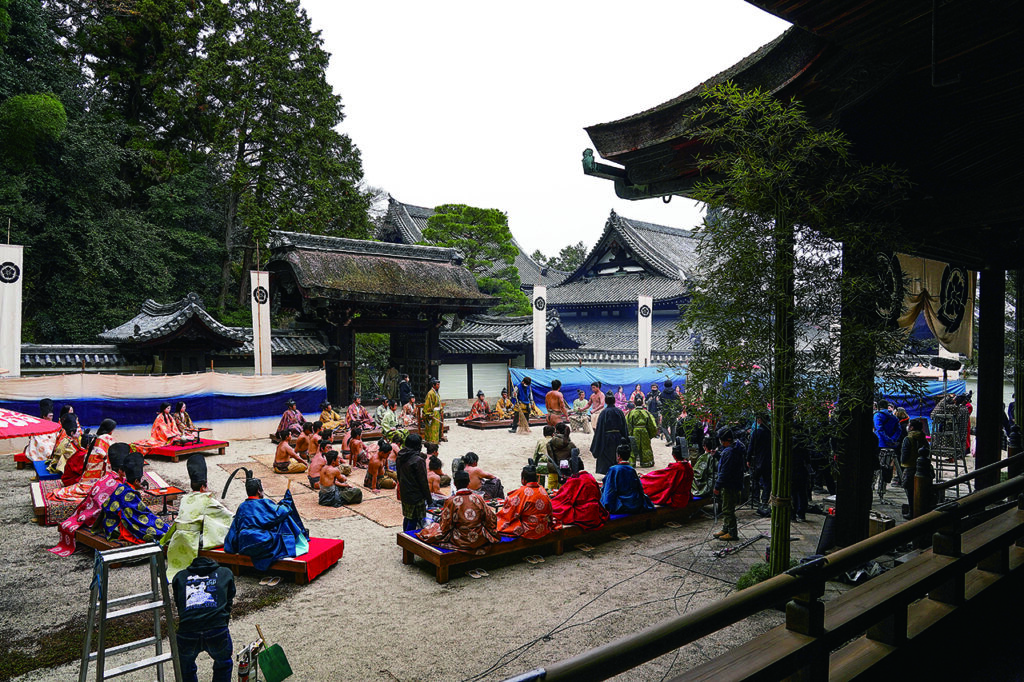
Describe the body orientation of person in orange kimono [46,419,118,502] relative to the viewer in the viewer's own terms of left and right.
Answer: facing to the right of the viewer

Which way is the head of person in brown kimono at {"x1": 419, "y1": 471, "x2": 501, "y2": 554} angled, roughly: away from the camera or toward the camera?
away from the camera

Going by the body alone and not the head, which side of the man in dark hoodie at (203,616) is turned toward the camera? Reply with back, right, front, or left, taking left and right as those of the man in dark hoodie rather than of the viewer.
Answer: back

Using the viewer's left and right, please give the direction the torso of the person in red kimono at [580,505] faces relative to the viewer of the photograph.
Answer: facing away from the viewer

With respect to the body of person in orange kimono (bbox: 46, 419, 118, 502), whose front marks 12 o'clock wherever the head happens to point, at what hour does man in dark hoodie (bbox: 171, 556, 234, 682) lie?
The man in dark hoodie is roughly at 3 o'clock from the person in orange kimono.

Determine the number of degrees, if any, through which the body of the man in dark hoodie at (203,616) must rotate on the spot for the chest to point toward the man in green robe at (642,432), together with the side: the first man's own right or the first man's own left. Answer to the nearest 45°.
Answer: approximately 45° to the first man's own right

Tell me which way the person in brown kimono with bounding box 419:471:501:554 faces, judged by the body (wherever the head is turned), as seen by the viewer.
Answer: away from the camera

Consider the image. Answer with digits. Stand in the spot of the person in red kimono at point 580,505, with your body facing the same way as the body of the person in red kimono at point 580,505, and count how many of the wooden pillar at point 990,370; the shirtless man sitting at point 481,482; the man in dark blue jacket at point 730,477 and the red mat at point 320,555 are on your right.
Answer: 2

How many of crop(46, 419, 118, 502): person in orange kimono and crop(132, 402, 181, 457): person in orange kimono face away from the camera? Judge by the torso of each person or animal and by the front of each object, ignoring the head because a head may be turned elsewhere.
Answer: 0

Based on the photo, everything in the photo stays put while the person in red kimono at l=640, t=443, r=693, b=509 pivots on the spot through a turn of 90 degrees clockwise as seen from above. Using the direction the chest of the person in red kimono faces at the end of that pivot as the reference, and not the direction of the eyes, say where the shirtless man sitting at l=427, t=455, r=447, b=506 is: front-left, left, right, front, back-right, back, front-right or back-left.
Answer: back-left

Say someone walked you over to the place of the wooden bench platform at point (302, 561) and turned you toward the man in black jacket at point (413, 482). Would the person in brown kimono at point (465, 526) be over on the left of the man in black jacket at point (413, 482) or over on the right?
right

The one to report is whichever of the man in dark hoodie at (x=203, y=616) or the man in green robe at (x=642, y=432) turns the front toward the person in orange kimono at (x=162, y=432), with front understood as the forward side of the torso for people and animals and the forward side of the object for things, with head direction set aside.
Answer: the man in dark hoodie

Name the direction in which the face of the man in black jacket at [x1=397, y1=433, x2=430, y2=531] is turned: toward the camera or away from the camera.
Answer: away from the camera
